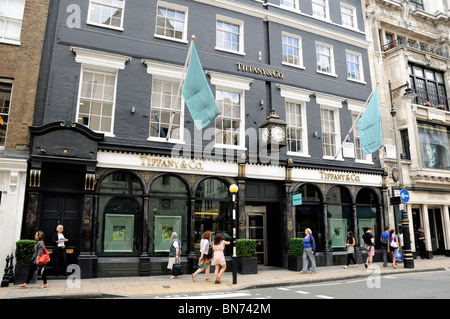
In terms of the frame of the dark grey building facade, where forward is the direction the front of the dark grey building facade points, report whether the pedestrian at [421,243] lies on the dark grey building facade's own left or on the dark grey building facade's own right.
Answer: on the dark grey building facade's own left

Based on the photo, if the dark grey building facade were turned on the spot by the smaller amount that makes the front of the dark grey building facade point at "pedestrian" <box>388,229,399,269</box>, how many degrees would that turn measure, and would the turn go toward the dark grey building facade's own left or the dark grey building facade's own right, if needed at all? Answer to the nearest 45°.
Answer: approximately 45° to the dark grey building facade's own left

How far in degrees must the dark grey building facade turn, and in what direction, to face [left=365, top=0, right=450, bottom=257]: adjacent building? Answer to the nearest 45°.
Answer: approximately 45° to its left

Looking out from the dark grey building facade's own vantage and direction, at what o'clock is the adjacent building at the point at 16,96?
The adjacent building is roughly at 4 o'clock from the dark grey building facade.

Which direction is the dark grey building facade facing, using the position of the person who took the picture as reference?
facing the viewer and to the right of the viewer
